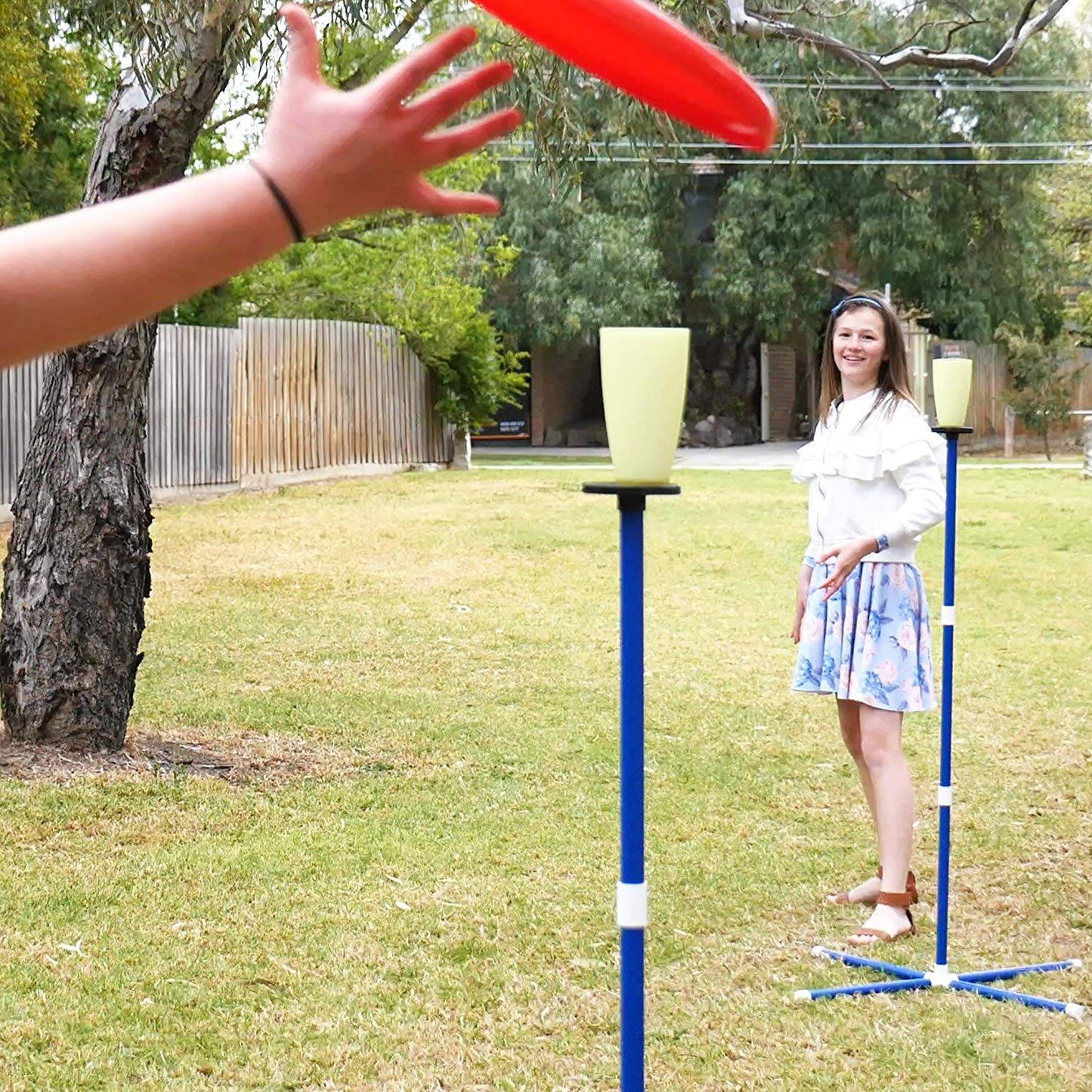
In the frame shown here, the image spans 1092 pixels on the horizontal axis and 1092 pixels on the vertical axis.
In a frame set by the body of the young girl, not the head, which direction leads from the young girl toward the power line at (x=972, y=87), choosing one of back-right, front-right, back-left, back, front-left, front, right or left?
back-right

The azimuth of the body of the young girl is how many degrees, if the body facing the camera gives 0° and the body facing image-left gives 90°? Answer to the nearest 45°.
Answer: approximately 45°

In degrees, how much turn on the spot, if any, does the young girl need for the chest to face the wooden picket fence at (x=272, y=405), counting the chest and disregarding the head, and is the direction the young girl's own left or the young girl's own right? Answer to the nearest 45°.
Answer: approximately 90° to the young girl's own right

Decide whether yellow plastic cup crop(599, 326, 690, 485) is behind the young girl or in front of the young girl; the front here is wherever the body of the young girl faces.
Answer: in front

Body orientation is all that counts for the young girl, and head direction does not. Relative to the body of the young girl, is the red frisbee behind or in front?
in front

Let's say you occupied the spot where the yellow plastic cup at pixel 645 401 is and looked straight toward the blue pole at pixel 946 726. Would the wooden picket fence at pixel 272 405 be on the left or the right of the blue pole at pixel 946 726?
left

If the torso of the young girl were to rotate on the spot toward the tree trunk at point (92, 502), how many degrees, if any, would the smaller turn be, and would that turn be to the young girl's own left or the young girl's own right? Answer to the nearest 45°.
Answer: approximately 45° to the young girl's own right
